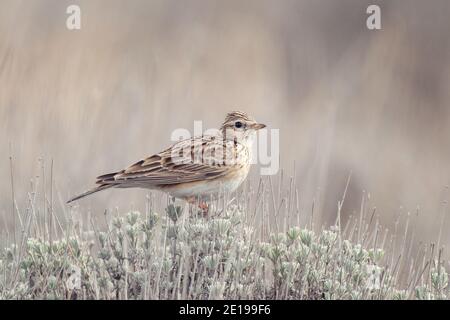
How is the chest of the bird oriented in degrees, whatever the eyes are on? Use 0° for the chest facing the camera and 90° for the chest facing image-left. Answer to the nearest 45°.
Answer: approximately 270°
